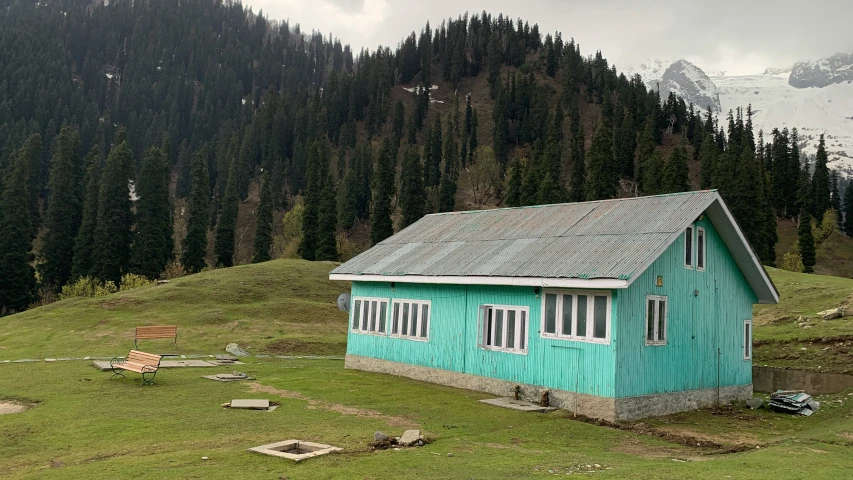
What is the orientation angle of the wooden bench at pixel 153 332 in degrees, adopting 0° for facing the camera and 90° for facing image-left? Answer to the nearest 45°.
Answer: approximately 0°

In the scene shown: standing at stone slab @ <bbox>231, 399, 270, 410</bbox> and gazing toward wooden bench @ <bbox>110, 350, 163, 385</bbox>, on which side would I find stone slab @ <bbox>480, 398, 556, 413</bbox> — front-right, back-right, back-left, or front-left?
back-right

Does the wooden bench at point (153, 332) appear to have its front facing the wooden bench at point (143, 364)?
yes

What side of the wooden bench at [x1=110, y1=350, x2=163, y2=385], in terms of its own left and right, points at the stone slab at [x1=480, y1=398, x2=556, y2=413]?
left

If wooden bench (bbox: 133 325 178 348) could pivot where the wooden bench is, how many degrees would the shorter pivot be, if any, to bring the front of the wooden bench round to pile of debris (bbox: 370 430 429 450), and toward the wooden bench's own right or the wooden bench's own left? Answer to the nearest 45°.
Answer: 0° — it already faces it

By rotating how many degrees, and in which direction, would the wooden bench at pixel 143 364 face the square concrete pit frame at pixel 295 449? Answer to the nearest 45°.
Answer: approximately 45° to its left

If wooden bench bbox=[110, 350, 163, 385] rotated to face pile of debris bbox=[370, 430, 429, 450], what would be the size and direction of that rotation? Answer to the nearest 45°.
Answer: approximately 90° to its left

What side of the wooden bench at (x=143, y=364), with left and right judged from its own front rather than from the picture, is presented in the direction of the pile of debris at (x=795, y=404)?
left

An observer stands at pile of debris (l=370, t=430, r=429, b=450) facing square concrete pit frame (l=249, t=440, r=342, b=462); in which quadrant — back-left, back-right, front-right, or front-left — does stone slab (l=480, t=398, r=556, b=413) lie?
back-right
